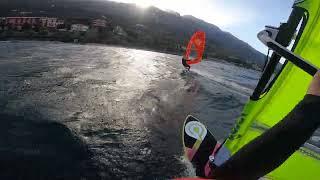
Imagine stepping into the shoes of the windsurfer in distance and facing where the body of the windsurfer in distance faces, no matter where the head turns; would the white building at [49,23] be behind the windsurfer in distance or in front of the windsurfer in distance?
behind

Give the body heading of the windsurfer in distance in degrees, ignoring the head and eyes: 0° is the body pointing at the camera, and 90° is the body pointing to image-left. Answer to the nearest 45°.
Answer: approximately 270°

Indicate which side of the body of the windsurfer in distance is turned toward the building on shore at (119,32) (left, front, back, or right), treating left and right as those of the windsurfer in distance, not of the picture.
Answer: left

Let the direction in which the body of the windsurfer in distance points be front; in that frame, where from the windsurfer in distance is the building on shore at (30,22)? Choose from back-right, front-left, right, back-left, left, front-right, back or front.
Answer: back-left
